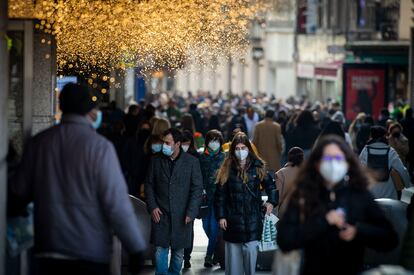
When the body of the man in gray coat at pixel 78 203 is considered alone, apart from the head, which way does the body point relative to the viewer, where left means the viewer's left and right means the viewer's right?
facing away from the viewer and to the right of the viewer

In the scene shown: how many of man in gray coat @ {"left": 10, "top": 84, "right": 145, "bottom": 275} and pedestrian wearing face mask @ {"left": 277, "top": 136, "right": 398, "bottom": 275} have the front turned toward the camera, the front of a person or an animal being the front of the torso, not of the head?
1

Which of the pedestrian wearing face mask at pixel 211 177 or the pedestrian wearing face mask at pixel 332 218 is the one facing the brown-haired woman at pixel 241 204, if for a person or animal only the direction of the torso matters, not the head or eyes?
the pedestrian wearing face mask at pixel 211 177

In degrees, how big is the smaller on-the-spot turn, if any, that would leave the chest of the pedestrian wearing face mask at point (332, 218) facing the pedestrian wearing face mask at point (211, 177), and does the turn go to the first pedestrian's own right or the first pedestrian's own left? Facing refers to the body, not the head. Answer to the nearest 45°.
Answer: approximately 180°

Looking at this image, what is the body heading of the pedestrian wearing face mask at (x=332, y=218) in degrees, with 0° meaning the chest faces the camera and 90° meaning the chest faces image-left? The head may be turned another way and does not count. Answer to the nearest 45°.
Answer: approximately 0°
